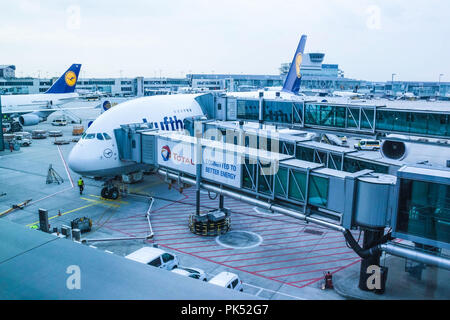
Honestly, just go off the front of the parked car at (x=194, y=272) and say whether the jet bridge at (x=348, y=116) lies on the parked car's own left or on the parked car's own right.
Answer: on the parked car's own left

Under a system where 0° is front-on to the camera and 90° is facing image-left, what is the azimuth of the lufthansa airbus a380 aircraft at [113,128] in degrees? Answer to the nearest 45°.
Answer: approximately 45°

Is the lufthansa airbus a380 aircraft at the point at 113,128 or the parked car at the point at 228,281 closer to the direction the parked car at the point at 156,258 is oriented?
the parked car

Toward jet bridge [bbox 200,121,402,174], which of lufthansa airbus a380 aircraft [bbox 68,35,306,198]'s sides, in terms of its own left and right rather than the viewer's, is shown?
left

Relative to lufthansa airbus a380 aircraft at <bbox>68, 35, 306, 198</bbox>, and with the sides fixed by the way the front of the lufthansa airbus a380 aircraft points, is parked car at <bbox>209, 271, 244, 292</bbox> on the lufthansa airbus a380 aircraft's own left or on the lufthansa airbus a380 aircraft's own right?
on the lufthansa airbus a380 aircraft's own left
